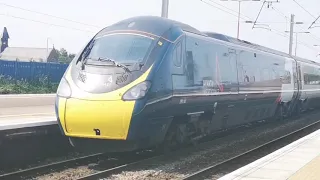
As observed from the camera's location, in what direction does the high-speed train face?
facing the viewer and to the left of the viewer

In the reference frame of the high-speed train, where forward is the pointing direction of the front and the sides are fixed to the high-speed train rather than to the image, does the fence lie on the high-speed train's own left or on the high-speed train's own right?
on the high-speed train's own right

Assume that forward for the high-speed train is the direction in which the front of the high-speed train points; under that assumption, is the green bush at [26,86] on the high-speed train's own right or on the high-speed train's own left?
on the high-speed train's own right

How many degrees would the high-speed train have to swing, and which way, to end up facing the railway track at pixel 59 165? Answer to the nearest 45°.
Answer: approximately 45° to its right

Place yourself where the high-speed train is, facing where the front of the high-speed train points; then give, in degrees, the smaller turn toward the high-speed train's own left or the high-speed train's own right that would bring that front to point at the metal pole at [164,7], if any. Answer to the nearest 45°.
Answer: approximately 135° to the high-speed train's own right

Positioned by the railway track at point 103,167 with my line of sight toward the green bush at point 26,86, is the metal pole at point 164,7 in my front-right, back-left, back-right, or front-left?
front-right

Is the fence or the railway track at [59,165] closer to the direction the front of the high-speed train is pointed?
the railway track
